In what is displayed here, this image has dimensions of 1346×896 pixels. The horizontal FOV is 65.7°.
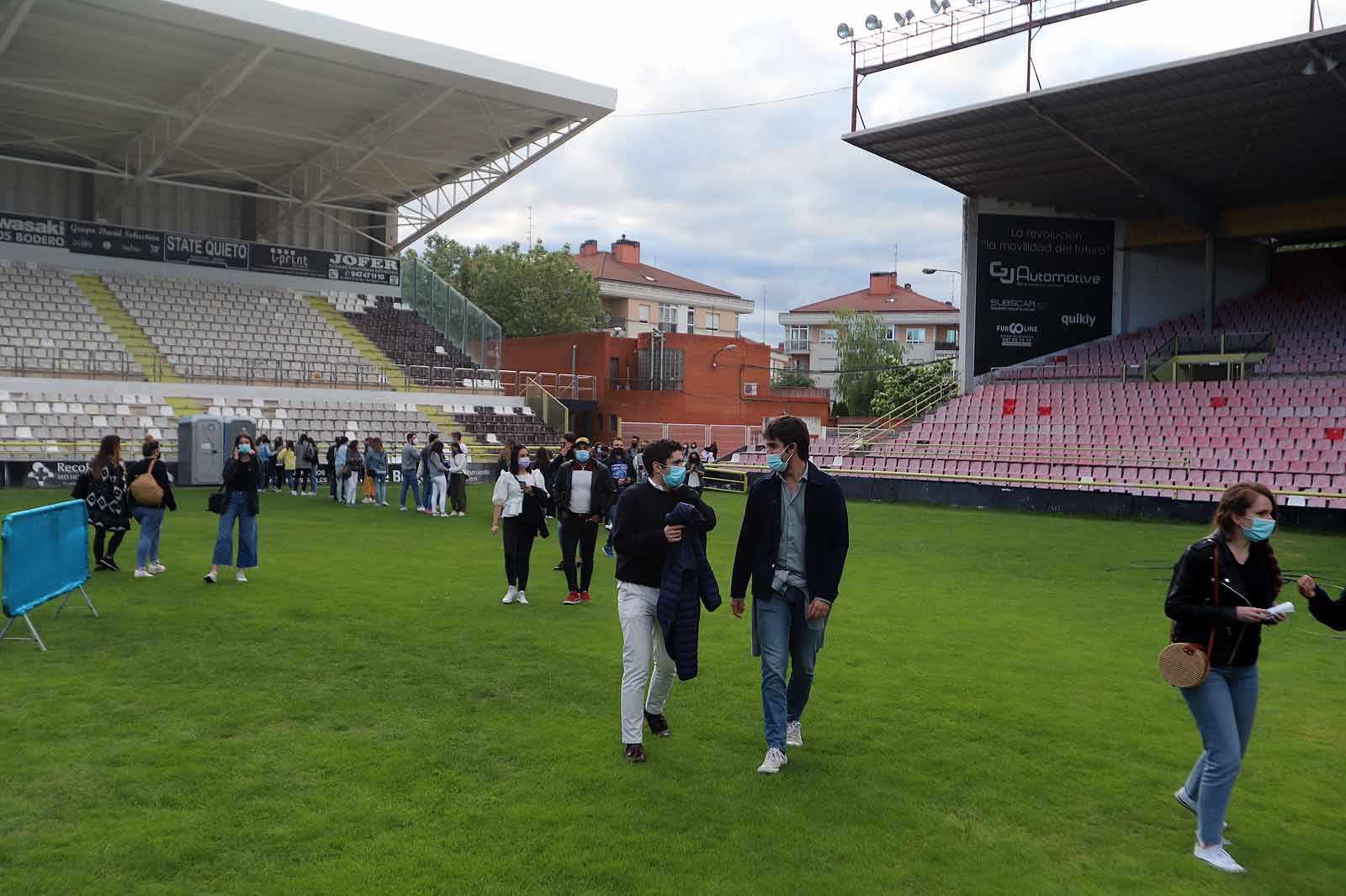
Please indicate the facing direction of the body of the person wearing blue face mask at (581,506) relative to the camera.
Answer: toward the camera

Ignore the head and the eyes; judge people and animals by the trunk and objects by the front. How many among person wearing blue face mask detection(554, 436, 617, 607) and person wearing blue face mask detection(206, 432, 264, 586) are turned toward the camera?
2

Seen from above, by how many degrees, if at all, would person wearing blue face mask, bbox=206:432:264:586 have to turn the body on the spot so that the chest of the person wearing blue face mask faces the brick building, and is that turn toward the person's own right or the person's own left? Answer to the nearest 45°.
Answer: approximately 135° to the person's own left

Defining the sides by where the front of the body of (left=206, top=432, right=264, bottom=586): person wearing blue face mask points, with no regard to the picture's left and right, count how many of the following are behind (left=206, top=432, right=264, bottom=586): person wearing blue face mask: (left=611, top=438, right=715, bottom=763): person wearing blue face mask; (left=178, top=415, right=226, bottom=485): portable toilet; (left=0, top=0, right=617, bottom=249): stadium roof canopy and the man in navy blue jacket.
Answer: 2

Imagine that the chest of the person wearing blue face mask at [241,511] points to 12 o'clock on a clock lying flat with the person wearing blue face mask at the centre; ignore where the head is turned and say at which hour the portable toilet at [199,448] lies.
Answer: The portable toilet is roughly at 6 o'clock from the person wearing blue face mask.

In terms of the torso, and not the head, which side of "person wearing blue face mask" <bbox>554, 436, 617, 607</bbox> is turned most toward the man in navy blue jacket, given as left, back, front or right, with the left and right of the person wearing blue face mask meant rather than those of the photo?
front

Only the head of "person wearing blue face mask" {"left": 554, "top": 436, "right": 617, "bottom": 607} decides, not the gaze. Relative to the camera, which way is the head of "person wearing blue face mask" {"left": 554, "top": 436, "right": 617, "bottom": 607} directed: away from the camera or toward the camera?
toward the camera

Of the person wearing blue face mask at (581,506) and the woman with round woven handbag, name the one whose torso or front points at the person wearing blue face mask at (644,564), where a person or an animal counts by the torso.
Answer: the person wearing blue face mask at (581,506)

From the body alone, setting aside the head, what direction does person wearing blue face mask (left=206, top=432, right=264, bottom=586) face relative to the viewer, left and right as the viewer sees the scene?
facing the viewer

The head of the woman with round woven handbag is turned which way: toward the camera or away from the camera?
toward the camera

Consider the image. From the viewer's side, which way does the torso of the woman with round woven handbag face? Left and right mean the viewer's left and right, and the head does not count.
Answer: facing the viewer and to the right of the viewer

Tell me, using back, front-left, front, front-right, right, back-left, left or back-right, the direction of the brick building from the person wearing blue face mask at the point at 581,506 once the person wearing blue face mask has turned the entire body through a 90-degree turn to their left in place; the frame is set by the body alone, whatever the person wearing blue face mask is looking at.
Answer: left

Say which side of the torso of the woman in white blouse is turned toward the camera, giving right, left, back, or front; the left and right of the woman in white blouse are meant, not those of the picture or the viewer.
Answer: front
